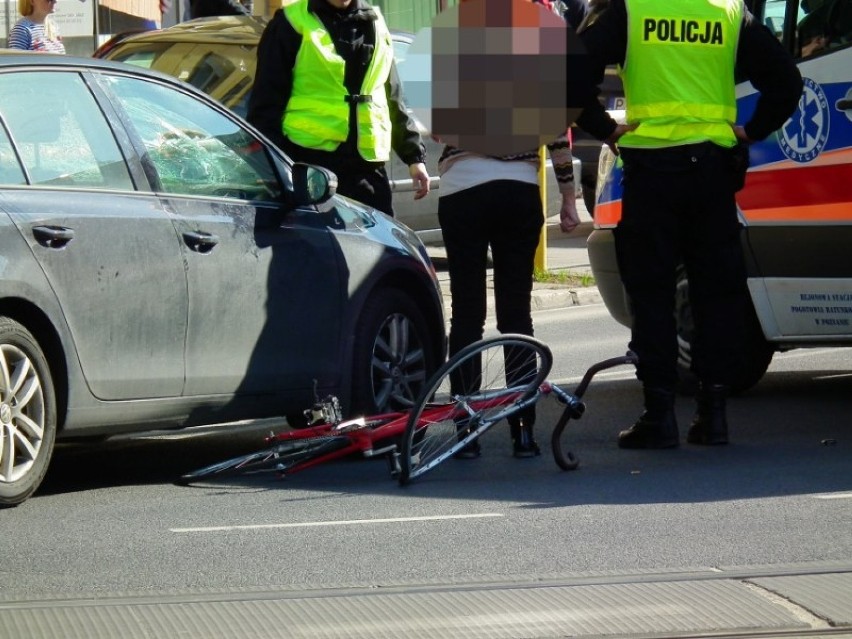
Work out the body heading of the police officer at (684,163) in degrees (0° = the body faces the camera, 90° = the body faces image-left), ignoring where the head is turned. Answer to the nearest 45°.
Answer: approximately 180°

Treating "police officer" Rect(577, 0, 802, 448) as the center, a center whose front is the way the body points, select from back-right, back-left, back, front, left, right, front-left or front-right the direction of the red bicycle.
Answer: back-left

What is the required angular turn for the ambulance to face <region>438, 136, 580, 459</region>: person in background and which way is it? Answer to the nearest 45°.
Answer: approximately 45° to its left

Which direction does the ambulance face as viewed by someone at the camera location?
facing to the left of the viewer

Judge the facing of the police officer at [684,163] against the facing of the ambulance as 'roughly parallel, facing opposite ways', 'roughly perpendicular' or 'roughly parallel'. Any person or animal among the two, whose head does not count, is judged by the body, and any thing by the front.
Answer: roughly perpendicular
